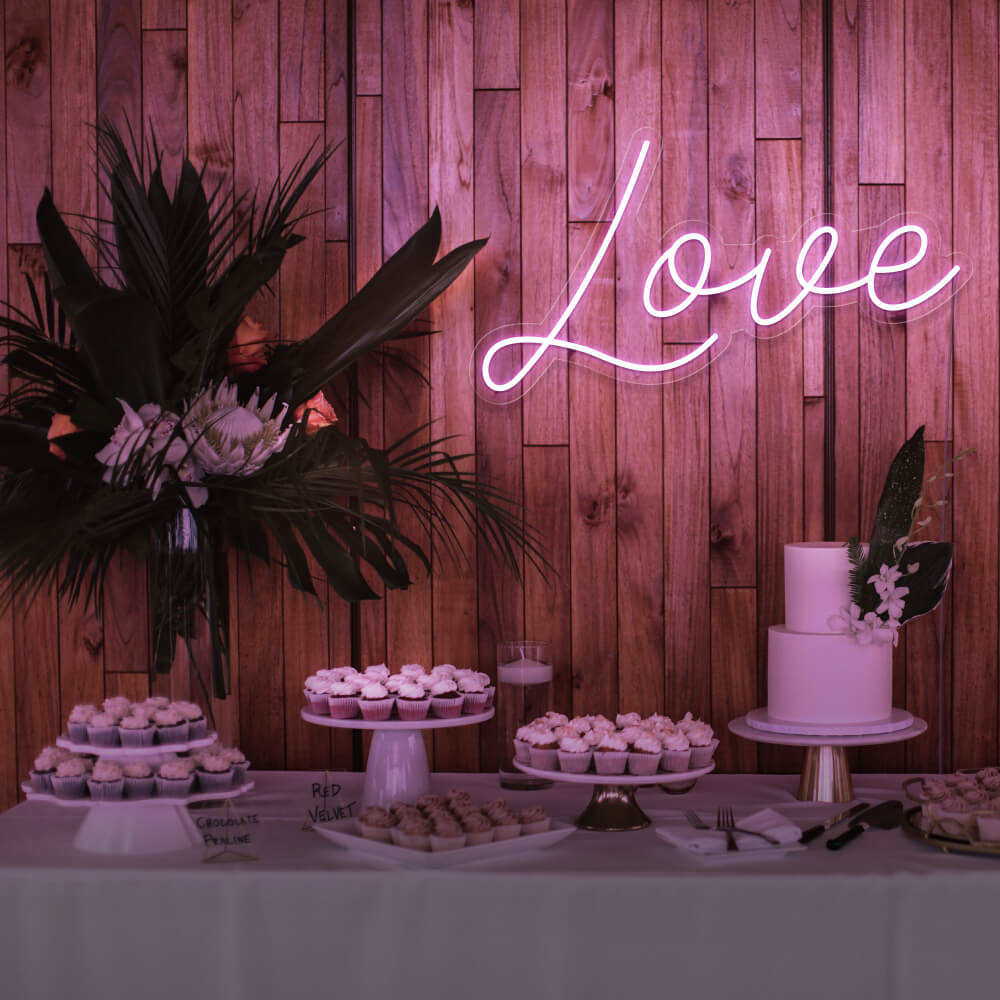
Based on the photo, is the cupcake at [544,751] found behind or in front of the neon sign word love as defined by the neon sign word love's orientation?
in front

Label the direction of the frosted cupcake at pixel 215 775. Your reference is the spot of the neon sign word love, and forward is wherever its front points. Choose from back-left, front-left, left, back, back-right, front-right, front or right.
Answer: front-right

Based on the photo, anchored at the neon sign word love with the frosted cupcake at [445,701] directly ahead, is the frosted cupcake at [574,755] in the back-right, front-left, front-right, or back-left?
front-left

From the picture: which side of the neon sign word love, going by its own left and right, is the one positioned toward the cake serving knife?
front

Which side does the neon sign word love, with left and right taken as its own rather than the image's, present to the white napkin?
front

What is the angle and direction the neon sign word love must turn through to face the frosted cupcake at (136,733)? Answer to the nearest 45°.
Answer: approximately 45° to its right

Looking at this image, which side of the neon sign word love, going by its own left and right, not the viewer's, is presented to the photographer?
front

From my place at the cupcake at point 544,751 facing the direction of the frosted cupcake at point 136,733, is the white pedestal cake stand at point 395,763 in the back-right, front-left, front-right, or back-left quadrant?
front-right

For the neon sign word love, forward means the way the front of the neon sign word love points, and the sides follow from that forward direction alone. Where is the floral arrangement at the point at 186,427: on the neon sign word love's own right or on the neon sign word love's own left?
on the neon sign word love's own right

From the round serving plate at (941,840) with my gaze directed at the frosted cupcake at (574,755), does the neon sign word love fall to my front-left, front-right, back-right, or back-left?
front-right

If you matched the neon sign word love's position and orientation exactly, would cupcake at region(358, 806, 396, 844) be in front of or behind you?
in front

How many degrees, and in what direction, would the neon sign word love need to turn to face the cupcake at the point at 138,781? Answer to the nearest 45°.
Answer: approximately 45° to its right

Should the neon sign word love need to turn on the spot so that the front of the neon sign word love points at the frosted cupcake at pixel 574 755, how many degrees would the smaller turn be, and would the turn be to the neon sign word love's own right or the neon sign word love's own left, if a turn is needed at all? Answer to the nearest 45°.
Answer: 0° — it already faces it

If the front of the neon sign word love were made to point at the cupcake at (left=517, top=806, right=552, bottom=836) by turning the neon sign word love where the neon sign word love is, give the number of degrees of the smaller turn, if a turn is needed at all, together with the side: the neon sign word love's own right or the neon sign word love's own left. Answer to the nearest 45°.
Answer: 0° — it already faces it

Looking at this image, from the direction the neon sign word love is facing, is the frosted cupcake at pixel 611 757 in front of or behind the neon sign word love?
in front
